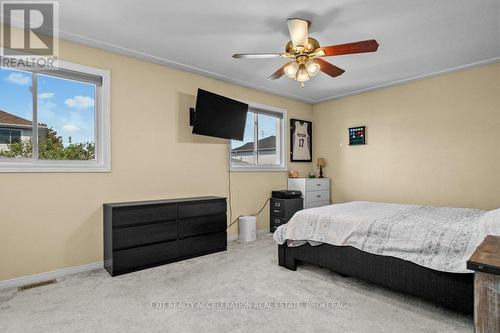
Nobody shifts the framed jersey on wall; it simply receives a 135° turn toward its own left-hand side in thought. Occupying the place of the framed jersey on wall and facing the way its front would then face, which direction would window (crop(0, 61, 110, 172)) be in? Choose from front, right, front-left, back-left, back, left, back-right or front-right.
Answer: back-left

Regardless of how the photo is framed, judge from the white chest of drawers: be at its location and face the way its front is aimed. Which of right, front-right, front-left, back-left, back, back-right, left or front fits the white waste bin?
right

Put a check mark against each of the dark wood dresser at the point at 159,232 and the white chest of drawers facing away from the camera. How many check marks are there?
0

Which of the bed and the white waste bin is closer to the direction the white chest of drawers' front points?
the bed

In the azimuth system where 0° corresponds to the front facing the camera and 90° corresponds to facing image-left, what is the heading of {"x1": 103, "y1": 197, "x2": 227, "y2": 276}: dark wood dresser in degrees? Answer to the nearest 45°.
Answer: approximately 315°

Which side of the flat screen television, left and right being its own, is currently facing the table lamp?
left

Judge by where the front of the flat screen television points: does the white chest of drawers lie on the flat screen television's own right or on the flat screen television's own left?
on the flat screen television's own left

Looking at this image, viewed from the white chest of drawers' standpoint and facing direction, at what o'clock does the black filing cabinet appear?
The black filing cabinet is roughly at 3 o'clock from the white chest of drawers.

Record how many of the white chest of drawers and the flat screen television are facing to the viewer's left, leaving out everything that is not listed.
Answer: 0

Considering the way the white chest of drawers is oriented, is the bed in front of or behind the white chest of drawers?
in front
